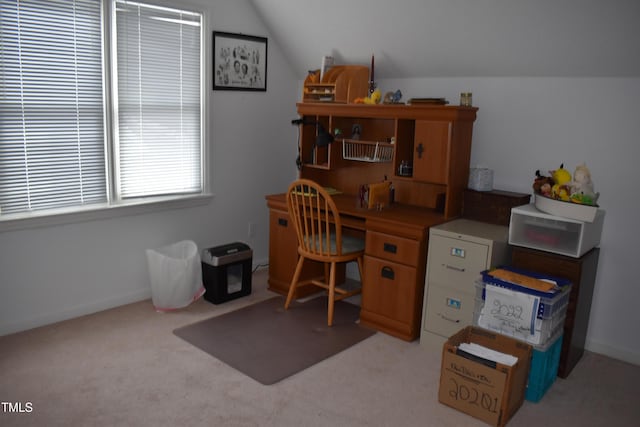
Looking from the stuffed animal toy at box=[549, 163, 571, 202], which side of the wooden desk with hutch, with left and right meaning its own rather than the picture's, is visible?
left

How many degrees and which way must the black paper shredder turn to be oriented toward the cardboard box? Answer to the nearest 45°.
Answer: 0° — it already faces it

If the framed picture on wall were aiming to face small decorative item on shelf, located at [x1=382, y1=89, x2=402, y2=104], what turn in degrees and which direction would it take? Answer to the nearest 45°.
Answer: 0° — it already faces it

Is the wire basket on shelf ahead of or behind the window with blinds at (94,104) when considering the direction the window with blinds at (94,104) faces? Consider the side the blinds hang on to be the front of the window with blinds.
ahead

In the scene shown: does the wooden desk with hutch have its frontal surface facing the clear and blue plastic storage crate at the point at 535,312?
no

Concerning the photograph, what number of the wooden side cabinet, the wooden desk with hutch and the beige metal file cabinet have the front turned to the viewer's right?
0

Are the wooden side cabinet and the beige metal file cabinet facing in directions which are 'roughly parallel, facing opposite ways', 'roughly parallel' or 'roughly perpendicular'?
roughly parallel

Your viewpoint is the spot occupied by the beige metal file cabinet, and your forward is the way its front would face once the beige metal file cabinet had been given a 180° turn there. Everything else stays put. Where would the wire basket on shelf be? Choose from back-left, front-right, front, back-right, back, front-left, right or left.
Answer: left

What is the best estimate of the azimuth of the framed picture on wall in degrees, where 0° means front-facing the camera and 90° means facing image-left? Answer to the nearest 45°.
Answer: approximately 315°

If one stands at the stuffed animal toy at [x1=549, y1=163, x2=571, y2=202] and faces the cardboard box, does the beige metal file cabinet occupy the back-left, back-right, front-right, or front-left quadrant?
front-right

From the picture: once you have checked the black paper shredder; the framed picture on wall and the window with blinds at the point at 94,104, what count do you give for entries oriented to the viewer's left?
0

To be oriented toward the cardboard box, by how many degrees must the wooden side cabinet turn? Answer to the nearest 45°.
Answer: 0° — it already faces it

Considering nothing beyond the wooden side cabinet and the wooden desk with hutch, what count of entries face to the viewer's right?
0

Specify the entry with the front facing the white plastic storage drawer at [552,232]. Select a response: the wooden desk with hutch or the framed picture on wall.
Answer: the framed picture on wall

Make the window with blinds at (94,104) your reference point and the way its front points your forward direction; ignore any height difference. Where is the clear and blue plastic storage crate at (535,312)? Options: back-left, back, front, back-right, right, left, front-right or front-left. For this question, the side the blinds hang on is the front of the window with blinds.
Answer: front

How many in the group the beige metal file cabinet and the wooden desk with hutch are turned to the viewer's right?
0

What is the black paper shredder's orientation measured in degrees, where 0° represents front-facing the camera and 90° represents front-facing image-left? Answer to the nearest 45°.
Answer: approximately 315°

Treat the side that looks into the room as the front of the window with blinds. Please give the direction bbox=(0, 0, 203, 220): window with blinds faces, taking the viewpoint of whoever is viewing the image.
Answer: facing the viewer and to the right of the viewer

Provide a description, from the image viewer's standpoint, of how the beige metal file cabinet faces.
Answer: facing the viewer and to the left of the viewer
